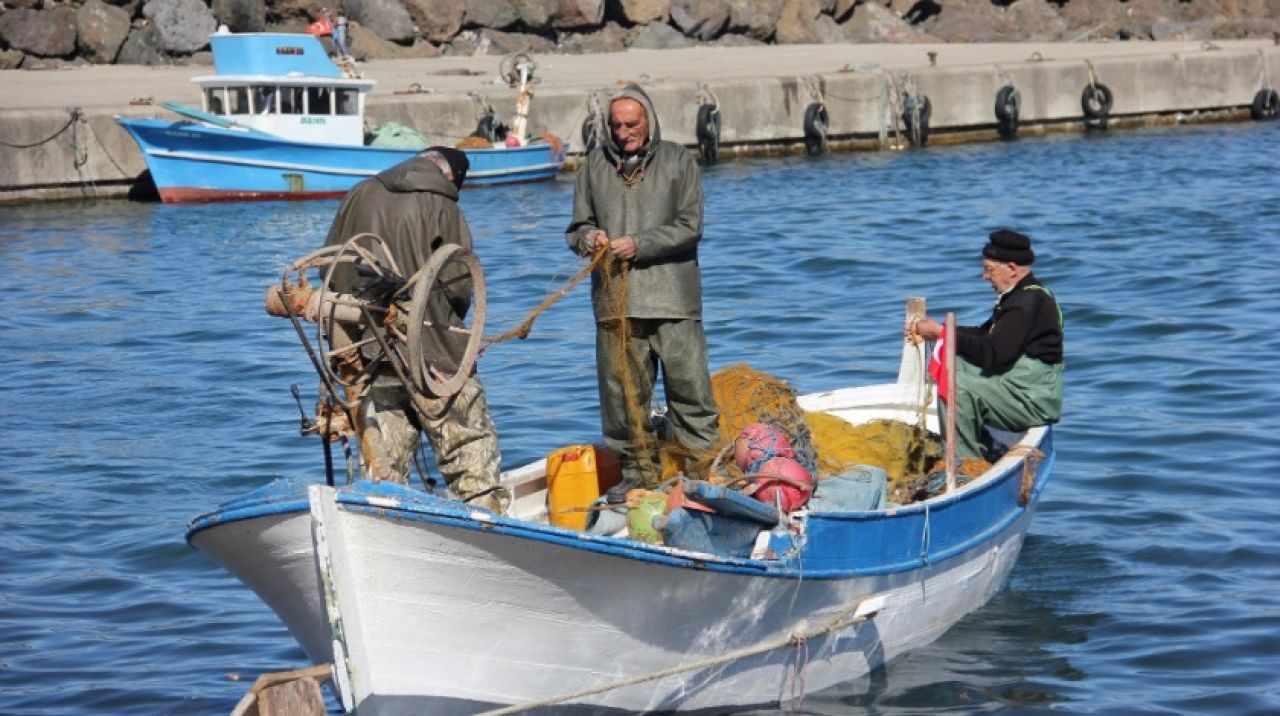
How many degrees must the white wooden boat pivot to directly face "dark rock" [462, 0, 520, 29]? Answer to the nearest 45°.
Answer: approximately 135° to its right

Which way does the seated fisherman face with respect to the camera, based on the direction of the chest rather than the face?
to the viewer's left

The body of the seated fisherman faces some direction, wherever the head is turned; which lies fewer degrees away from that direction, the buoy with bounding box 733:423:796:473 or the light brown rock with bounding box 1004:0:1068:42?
the buoy

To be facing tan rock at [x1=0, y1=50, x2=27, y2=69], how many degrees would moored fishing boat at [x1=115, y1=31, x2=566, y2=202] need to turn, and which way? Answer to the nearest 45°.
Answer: approximately 45° to its right

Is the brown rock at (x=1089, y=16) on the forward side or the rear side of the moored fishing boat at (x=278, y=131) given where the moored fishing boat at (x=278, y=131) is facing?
on the rear side

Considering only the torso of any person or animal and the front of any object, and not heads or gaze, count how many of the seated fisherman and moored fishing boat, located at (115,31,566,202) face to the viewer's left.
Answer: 2

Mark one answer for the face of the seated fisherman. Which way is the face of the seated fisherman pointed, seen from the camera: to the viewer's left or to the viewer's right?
to the viewer's left

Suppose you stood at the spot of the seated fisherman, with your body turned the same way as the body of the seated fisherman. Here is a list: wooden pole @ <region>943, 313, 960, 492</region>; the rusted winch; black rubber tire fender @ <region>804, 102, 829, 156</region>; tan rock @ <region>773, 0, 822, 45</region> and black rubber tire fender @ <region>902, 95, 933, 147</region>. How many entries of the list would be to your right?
3

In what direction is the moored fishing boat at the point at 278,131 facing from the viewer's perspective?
to the viewer's left

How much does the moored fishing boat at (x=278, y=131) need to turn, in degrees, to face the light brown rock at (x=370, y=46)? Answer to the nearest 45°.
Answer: approximately 90° to its right
